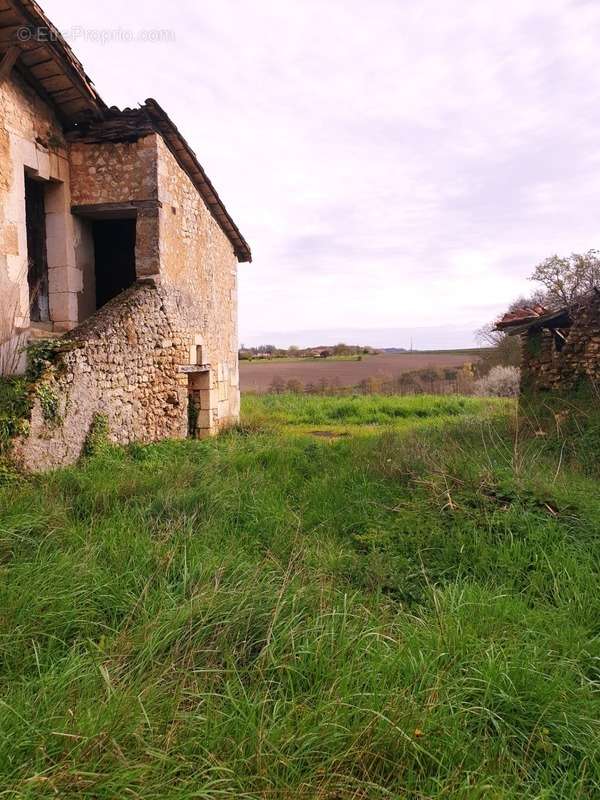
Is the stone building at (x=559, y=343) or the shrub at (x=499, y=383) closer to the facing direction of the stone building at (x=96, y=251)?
the stone building

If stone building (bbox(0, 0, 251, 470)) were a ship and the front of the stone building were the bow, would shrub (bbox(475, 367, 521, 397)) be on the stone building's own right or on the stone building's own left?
on the stone building's own left

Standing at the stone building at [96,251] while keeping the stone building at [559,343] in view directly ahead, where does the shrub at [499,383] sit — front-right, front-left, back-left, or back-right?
front-left

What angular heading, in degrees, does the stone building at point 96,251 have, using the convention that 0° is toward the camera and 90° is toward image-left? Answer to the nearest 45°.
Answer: approximately 315°

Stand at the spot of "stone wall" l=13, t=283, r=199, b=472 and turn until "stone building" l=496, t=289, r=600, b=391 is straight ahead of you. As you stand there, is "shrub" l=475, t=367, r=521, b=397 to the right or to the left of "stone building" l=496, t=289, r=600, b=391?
left

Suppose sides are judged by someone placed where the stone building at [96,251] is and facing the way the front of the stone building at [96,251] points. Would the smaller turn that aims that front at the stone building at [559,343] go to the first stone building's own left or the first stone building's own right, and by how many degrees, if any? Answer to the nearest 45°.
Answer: approximately 45° to the first stone building's own left
